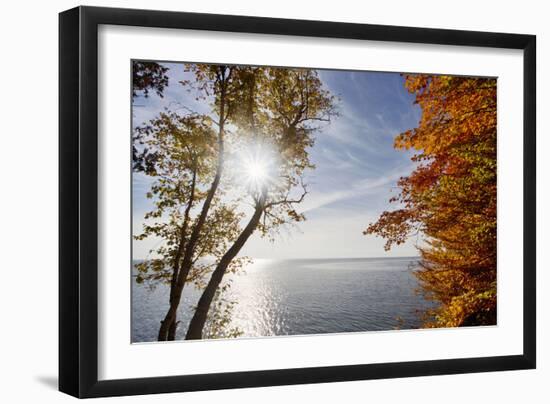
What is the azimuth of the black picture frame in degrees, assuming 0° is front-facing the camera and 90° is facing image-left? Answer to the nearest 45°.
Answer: approximately 315°
